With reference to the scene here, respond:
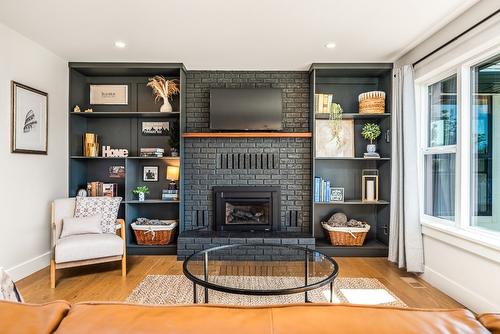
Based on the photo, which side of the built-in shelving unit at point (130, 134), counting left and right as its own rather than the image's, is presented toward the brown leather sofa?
front

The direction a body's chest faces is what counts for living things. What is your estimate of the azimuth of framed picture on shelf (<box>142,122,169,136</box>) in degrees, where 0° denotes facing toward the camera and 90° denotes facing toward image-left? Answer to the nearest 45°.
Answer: approximately 0°

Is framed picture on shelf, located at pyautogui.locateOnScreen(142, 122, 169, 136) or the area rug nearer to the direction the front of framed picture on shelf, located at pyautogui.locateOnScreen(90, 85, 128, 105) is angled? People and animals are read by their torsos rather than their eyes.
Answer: the area rug

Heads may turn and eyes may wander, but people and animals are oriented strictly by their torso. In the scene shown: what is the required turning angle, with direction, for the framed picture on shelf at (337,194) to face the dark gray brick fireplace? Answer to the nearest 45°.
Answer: approximately 90° to its right

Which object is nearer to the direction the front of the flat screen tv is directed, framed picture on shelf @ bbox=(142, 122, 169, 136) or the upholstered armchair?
the upholstered armchair

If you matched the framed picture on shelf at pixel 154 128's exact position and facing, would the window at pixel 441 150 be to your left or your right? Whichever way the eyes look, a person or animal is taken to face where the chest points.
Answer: on your left

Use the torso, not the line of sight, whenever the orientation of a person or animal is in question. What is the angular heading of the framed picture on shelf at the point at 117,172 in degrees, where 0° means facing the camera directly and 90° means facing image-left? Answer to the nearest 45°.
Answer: approximately 0°

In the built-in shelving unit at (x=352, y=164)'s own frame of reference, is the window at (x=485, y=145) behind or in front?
in front

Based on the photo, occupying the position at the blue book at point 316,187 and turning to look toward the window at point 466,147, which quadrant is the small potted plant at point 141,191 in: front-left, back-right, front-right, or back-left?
back-right

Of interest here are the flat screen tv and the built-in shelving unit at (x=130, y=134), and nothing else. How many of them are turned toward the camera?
2
